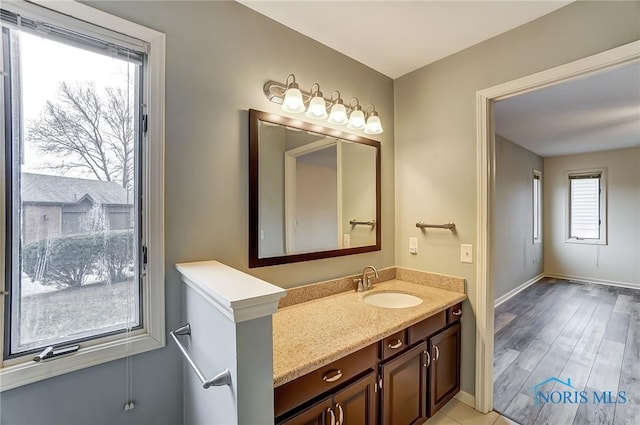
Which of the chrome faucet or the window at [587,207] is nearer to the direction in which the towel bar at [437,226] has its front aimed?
the chrome faucet

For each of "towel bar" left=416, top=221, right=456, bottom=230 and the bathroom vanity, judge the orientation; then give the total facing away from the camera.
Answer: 0

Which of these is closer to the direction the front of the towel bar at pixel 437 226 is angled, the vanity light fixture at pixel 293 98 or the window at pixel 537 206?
the vanity light fixture

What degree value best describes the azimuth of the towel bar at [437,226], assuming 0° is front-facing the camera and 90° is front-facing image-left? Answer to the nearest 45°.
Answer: approximately 45°

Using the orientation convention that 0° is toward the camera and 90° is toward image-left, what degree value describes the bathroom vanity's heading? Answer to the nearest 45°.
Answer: approximately 315°

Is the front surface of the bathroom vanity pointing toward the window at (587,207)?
no

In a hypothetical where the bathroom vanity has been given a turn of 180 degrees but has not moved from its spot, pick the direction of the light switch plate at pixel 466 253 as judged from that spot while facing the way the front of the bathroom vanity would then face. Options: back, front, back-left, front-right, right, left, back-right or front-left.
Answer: right
